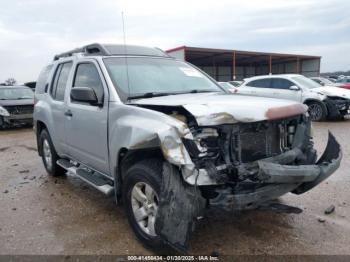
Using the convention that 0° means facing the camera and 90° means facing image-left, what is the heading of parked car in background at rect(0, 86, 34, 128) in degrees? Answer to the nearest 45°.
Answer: approximately 0°

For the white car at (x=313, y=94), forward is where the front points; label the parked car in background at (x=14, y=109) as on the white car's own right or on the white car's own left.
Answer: on the white car's own right

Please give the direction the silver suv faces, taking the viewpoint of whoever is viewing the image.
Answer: facing the viewer and to the right of the viewer

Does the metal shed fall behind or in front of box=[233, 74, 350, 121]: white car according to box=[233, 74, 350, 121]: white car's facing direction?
behind

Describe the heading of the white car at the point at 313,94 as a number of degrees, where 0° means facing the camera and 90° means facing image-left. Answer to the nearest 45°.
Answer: approximately 315°

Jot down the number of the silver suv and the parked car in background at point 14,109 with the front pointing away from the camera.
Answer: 0

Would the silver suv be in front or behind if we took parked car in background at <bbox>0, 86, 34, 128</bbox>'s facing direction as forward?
in front

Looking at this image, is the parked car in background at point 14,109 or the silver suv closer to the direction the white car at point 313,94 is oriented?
the silver suv

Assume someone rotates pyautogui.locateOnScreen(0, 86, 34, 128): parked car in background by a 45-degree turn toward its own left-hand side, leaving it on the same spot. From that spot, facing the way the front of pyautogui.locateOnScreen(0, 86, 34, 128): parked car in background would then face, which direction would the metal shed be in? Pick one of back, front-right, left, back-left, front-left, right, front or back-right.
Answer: left

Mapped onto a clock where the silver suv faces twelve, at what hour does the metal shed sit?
The metal shed is roughly at 8 o'clock from the silver suv.

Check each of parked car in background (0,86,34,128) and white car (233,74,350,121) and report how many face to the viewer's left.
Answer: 0

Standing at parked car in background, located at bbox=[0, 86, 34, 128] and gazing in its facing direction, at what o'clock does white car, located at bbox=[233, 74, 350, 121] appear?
The white car is roughly at 10 o'clock from the parked car in background.
